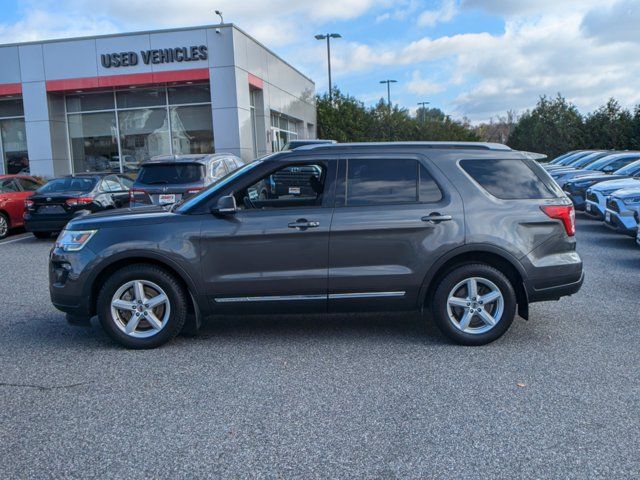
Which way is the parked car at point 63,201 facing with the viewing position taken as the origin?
facing away from the viewer and to the right of the viewer

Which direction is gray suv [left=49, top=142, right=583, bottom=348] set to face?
to the viewer's left

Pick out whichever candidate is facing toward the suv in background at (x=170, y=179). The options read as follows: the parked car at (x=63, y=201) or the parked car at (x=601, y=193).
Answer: the parked car at (x=601, y=193)

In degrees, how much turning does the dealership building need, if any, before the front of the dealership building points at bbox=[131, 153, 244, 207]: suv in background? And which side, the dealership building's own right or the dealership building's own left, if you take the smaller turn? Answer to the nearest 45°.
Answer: approximately 45° to the dealership building's own left

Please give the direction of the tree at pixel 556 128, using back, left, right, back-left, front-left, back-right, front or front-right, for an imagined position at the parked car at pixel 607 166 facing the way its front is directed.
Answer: back-right

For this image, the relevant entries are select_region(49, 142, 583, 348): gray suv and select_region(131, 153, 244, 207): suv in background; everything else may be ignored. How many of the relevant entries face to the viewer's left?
1

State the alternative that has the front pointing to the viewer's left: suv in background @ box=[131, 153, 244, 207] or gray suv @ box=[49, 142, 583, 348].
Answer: the gray suv

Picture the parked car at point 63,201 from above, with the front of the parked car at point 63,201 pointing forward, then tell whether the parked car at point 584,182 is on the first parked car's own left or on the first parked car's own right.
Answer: on the first parked car's own right

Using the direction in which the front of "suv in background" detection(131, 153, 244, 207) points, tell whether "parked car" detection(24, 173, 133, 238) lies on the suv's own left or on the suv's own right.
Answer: on the suv's own left
